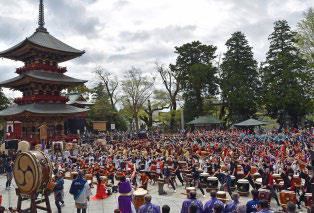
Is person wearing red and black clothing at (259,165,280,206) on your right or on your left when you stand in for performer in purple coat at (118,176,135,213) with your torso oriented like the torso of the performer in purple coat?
on your right

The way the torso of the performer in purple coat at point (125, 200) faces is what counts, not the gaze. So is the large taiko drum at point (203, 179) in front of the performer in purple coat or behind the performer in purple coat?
in front

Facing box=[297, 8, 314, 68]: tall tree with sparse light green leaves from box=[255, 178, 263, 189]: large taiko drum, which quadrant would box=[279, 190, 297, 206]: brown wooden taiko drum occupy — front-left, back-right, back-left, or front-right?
back-right

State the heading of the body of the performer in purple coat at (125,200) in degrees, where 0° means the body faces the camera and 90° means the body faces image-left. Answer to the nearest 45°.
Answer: approximately 180°

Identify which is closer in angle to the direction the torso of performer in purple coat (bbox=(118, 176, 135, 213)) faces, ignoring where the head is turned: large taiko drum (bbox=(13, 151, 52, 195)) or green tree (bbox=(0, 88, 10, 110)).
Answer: the green tree

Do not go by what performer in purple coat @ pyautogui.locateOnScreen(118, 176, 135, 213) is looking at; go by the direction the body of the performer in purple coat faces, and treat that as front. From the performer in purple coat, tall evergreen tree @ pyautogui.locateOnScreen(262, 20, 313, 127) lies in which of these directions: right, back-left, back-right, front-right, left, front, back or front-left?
front-right
